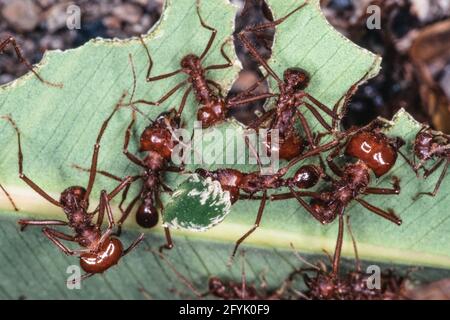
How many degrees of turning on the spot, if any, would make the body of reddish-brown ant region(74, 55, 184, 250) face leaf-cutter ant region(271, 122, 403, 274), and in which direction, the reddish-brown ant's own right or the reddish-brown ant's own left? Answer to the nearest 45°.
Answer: approximately 90° to the reddish-brown ant's own right

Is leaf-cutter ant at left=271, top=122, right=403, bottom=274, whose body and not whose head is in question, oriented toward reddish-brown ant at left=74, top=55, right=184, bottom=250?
no

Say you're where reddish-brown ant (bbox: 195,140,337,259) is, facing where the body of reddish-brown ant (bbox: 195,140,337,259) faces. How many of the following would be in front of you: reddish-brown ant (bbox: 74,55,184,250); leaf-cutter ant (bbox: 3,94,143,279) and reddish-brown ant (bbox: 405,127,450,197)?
2

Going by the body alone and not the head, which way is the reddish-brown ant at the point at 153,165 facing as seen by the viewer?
away from the camera

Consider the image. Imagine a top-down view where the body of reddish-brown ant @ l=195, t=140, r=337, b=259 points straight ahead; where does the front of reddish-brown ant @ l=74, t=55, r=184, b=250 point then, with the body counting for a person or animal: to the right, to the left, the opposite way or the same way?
to the right

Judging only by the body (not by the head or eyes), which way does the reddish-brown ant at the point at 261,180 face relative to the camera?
to the viewer's left

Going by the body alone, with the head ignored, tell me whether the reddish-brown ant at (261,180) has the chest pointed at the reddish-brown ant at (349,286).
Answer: no
